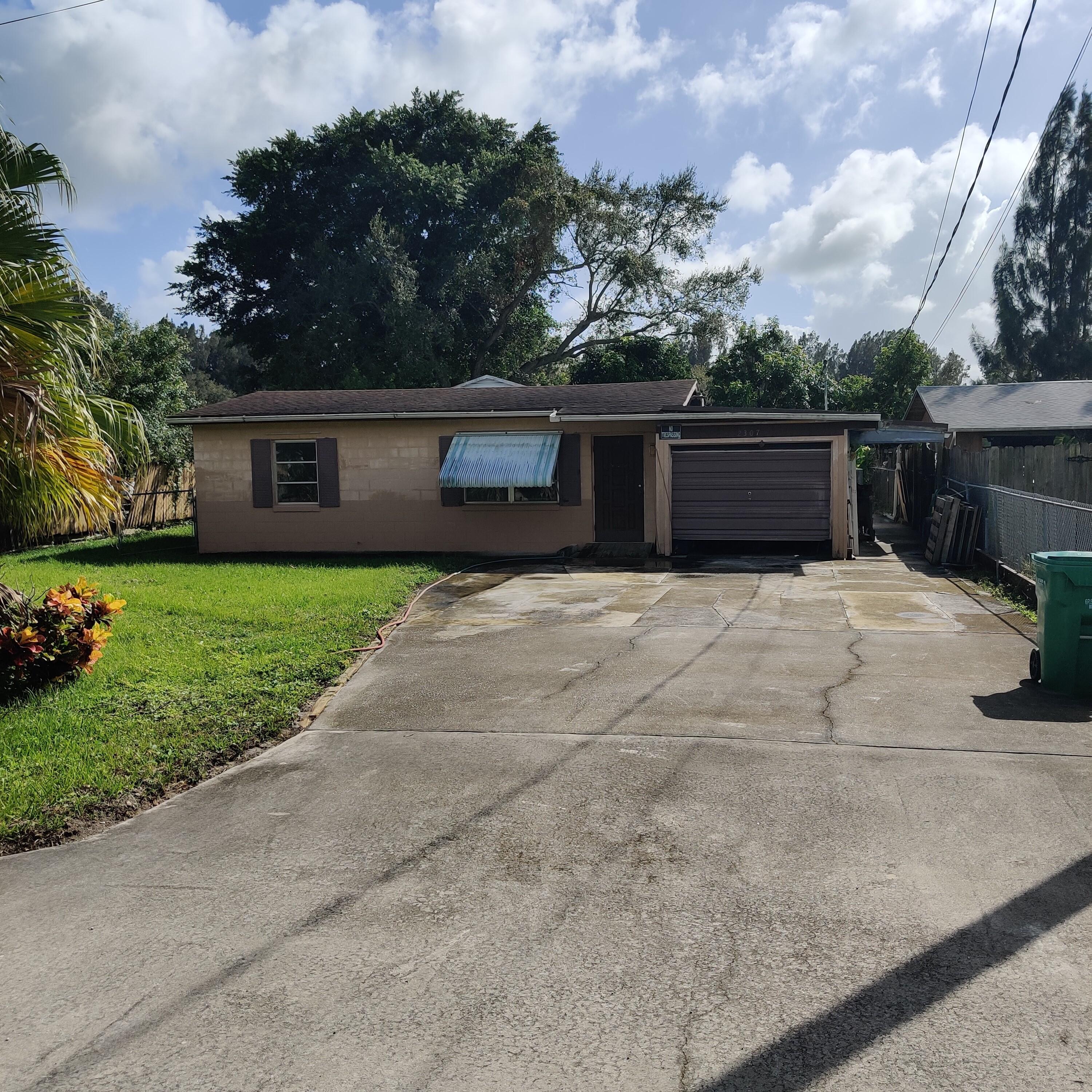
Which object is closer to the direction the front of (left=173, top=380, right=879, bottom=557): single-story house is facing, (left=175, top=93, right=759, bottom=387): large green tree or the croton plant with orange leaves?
the croton plant with orange leaves

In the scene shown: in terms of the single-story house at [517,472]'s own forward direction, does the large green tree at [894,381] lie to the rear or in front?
to the rear

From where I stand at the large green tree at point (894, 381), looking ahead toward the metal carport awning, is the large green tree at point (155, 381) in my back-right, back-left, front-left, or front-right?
front-right

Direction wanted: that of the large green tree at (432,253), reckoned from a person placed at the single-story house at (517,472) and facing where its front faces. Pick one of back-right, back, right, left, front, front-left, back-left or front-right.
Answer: back

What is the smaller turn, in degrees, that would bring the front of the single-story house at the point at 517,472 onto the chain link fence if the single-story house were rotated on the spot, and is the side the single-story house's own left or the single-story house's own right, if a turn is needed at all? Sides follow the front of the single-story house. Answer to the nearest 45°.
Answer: approximately 45° to the single-story house's own left

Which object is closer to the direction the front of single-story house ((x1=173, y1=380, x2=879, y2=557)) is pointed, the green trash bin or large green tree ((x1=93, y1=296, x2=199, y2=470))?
the green trash bin

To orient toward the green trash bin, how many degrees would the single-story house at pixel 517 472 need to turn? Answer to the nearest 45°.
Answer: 0° — it already faces it

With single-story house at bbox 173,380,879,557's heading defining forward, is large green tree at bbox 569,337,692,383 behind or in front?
behind

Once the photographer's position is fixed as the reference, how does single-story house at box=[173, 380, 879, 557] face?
facing the viewer

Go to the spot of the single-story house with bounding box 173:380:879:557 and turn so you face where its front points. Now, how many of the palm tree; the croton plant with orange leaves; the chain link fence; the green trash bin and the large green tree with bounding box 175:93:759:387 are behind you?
1

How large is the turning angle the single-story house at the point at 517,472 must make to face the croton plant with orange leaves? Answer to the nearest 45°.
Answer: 0° — it already faces it

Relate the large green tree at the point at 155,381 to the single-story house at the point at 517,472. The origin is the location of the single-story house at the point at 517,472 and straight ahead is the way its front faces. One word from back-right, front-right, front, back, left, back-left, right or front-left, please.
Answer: back-right

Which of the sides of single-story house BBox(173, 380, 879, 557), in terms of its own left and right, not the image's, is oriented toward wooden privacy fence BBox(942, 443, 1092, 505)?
left

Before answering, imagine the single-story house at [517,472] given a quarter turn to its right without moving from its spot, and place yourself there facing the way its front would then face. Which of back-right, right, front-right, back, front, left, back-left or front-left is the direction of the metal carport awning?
back

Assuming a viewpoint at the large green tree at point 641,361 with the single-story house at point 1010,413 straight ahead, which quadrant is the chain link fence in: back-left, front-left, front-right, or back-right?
front-right

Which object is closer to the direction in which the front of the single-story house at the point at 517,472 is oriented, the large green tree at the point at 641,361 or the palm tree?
the palm tree
